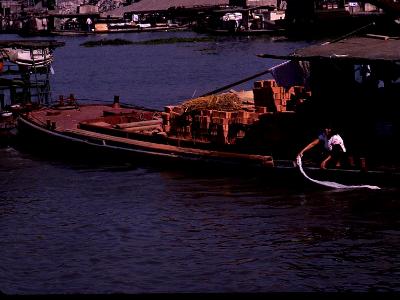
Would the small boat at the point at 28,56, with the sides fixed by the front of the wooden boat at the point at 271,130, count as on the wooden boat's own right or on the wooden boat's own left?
on the wooden boat's own right

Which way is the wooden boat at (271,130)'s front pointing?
to the viewer's left
